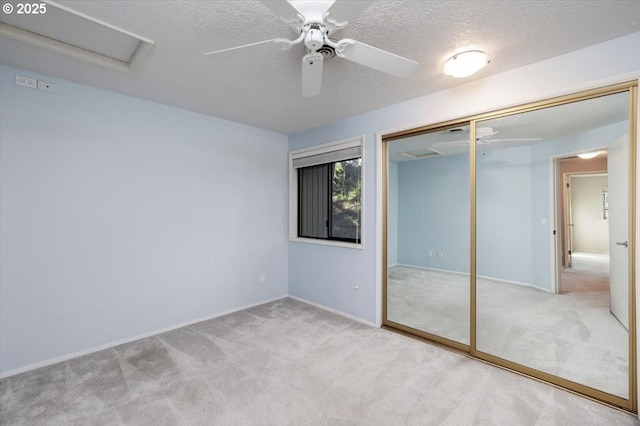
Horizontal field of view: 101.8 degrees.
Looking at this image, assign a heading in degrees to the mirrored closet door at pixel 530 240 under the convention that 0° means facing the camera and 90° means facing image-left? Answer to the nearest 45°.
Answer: approximately 45°

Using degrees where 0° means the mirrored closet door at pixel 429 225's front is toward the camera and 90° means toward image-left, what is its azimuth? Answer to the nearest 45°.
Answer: approximately 45°

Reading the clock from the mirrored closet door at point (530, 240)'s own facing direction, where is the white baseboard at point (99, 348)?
The white baseboard is roughly at 12 o'clock from the mirrored closet door.

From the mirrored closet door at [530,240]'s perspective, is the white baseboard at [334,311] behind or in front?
in front

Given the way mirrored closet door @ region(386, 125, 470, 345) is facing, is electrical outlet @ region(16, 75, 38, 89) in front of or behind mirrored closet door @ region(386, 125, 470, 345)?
in front
